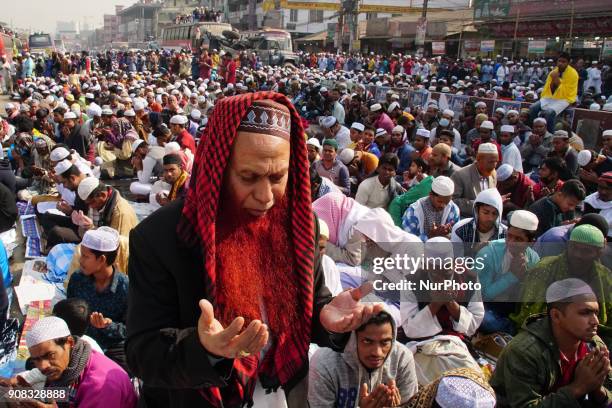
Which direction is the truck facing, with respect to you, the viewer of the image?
facing the viewer and to the right of the viewer

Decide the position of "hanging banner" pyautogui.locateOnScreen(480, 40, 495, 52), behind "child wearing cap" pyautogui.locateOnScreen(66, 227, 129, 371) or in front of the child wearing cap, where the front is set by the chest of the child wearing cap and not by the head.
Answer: behind

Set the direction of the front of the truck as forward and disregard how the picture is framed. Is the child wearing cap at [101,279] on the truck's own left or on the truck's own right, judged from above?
on the truck's own right

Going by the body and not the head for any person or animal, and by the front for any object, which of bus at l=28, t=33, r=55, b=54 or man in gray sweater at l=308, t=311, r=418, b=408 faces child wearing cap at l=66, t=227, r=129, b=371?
the bus

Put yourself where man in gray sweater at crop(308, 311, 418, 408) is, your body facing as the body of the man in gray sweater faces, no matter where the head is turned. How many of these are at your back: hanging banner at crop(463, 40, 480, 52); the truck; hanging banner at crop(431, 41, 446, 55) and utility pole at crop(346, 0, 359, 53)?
4

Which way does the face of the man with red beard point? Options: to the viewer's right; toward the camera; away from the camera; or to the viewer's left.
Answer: toward the camera

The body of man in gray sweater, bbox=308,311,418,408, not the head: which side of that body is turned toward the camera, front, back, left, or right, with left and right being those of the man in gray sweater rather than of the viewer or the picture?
front

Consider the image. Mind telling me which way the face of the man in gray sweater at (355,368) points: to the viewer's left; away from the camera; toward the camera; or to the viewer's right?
toward the camera

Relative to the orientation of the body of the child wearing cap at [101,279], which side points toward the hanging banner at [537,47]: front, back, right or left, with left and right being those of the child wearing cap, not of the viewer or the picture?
back

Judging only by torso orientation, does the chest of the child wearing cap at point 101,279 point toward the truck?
no

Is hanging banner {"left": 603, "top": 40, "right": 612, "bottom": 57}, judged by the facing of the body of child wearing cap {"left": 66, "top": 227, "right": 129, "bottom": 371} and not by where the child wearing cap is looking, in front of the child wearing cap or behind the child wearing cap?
behind

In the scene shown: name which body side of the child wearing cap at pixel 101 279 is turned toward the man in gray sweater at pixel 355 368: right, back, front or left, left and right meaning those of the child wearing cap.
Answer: left

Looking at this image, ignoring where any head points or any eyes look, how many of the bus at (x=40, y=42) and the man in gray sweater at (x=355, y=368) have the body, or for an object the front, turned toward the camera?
2

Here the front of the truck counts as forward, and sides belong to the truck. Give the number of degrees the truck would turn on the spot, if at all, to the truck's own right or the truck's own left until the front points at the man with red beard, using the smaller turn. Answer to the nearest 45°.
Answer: approximately 45° to the truck's own right

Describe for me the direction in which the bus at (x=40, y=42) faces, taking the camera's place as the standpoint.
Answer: facing the viewer

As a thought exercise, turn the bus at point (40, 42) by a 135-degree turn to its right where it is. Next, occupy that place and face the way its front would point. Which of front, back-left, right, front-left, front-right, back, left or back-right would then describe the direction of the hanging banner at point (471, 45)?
back

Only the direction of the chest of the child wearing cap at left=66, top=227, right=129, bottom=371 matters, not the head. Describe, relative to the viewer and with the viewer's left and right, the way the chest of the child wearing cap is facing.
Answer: facing the viewer and to the left of the viewer
